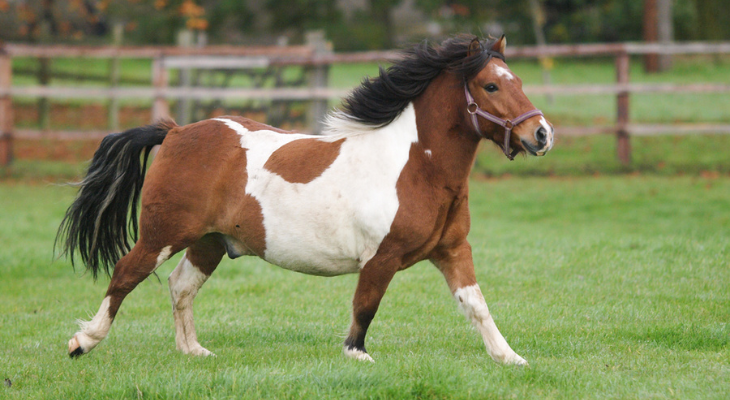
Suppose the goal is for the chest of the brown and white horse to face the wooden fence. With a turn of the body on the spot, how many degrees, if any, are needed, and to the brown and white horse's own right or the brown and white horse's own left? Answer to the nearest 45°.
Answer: approximately 90° to the brown and white horse's own left

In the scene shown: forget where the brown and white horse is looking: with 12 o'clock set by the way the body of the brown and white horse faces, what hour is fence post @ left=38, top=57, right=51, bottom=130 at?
The fence post is roughly at 8 o'clock from the brown and white horse.

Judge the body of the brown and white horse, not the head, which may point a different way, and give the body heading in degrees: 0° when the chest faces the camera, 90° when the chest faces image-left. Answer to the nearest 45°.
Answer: approximately 270°
